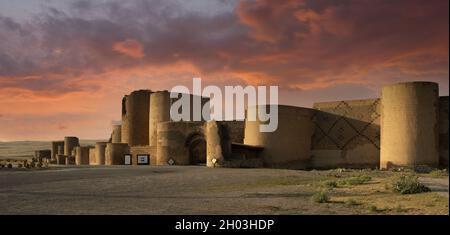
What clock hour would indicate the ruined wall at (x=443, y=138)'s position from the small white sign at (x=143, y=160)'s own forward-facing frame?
The ruined wall is roughly at 10 o'clock from the small white sign.

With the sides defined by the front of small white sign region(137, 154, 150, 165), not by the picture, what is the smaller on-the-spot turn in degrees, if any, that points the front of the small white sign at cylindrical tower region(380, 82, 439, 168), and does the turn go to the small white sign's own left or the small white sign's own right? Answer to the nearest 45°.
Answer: approximately 45° to the small white sign's own left

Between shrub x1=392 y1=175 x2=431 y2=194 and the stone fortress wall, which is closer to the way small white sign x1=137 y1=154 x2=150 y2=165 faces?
the shrub

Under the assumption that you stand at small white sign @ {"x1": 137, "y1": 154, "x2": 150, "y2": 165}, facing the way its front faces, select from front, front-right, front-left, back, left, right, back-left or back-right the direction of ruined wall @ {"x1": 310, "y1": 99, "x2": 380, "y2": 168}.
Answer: left

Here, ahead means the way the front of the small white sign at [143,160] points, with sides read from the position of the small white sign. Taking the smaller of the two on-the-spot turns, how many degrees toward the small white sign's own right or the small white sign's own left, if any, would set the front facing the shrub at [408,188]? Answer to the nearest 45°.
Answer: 0° — it already faces it

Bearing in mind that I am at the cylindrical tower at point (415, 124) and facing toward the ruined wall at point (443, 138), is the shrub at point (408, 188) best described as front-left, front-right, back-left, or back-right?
back-right

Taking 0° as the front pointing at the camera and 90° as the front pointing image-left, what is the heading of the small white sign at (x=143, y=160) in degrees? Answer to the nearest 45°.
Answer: approximately 0°
